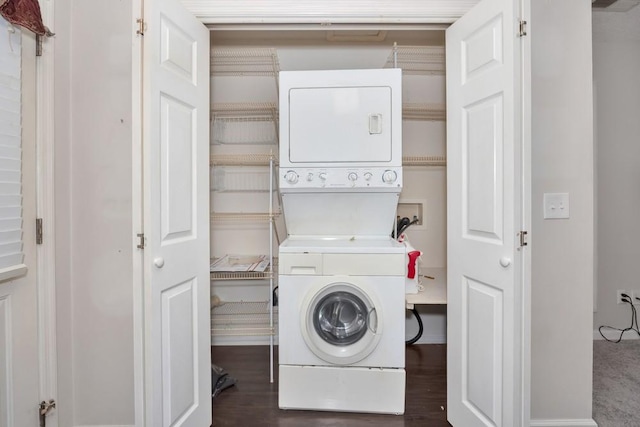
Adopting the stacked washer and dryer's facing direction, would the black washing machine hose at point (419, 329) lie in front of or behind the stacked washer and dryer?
behind

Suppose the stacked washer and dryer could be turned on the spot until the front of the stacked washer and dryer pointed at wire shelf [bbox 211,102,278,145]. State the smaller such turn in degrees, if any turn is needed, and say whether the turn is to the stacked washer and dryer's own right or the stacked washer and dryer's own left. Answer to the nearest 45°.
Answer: approximately 135° to the stacked washer and dryer's own right

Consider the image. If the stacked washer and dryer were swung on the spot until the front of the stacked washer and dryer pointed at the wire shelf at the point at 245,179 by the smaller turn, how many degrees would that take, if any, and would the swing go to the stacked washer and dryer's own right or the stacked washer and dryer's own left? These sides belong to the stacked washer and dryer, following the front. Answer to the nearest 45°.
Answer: approximately 135° to the stacked washer and dryer's own right

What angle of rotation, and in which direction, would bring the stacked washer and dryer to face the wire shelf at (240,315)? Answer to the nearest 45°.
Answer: approximately 135° to its right

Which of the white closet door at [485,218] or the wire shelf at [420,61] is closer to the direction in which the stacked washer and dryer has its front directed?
the white closet door

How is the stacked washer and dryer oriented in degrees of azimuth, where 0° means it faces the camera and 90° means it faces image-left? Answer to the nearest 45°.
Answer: approximately 0°

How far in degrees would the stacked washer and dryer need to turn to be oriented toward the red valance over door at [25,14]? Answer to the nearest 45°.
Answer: approximately 45° to its right

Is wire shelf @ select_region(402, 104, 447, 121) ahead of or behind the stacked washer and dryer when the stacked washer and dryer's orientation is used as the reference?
behind

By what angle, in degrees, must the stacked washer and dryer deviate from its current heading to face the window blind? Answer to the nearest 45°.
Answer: approximately 45° to its right
